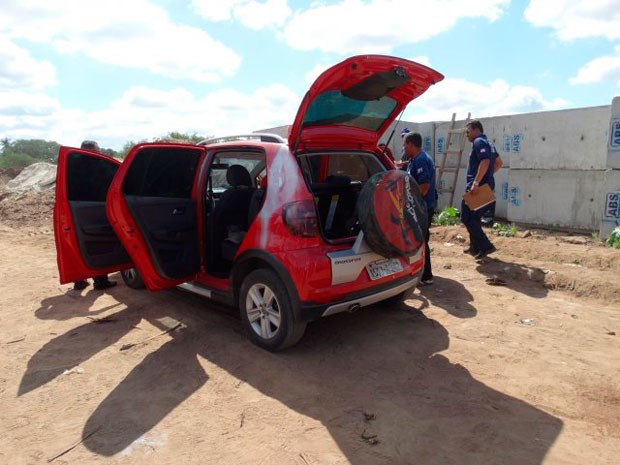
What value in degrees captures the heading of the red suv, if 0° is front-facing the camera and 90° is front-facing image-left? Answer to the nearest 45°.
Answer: approximately 135°

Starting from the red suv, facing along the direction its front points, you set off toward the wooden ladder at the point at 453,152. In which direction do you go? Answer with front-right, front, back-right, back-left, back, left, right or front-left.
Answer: right

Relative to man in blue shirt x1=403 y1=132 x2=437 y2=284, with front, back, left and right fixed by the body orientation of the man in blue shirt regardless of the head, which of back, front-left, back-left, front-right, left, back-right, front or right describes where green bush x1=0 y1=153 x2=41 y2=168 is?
front-right

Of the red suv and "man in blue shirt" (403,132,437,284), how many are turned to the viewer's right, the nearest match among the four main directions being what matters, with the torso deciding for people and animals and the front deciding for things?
0

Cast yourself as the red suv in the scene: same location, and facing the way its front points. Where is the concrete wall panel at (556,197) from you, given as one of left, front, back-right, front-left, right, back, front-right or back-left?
right

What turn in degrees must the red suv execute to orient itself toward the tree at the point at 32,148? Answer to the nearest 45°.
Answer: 0° — it already faces it

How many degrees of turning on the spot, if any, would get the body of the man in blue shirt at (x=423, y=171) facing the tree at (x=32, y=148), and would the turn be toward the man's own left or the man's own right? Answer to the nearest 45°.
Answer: approximately 45° to the man's own right

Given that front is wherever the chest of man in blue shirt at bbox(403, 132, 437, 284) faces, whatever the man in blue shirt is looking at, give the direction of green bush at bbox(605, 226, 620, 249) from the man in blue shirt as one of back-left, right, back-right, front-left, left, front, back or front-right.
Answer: back-right

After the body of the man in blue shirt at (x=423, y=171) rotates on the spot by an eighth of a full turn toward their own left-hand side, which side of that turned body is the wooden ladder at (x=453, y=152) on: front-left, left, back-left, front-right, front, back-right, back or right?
back-right

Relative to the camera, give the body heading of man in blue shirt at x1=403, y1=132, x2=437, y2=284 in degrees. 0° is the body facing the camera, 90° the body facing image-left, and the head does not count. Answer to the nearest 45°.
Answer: approximately 90°

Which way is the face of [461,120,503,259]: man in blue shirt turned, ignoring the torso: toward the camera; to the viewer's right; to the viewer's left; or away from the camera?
to the viewer's left

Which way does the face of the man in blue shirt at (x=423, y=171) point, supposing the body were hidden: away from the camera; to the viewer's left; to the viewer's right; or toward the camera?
to the viewer's left

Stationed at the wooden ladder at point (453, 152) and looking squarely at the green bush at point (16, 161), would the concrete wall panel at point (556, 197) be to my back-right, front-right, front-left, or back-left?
back-left

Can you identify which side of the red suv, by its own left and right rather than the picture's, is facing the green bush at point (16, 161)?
front

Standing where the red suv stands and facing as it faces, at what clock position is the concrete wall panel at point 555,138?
The concrete wall panel is roughly at 3 o'clock from the red suv.
